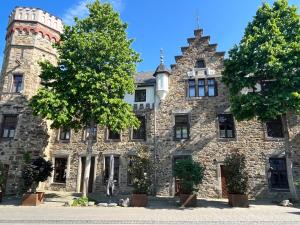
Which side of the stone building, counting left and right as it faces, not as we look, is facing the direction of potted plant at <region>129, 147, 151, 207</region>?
front

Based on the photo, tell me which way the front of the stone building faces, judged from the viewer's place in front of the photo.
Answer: facing the viewer

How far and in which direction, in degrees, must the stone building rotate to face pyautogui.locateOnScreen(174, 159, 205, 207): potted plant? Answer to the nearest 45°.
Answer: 0° — it already faces it

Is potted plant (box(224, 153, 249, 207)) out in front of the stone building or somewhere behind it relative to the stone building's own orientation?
in front

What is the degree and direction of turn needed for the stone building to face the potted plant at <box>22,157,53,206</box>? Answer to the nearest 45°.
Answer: approximately 45° to its right
